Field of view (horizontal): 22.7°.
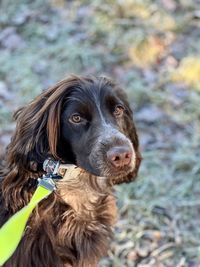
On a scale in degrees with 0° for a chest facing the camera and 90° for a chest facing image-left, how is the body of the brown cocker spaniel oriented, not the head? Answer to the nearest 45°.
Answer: approximately 315°
